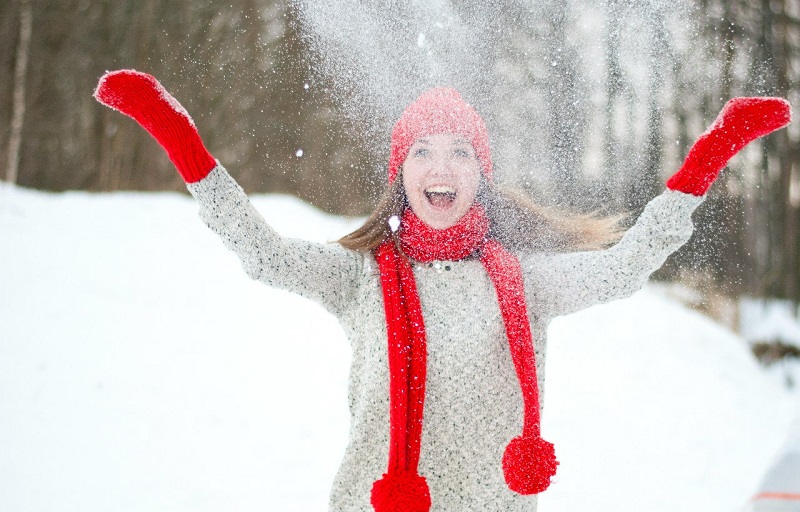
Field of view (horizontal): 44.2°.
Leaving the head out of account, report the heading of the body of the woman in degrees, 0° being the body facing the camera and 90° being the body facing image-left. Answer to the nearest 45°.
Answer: approximately 0°

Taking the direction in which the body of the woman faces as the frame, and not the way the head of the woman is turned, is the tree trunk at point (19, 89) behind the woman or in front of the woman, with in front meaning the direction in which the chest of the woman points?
behind
